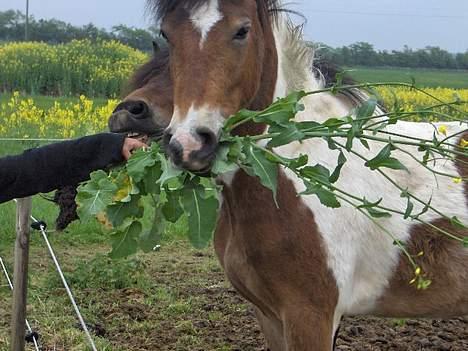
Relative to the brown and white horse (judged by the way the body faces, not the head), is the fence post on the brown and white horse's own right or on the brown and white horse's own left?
on the brown and white horse's own right

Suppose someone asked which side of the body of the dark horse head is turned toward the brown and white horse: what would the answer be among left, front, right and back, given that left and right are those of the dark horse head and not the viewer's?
back

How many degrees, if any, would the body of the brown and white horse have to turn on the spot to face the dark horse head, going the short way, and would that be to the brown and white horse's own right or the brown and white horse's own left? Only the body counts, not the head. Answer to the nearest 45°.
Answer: approximately 45° to the brown and white horse's own right
